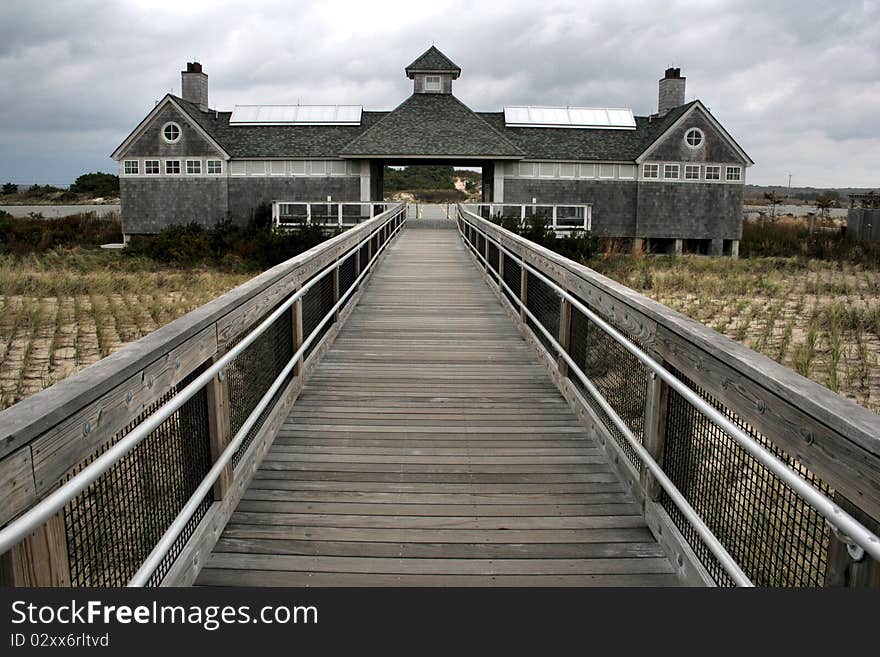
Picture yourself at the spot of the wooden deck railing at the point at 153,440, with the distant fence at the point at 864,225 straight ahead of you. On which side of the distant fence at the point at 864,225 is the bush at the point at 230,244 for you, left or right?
left

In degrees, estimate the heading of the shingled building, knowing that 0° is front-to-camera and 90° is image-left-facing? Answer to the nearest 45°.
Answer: approximately 0°

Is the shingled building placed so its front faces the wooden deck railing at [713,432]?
yes

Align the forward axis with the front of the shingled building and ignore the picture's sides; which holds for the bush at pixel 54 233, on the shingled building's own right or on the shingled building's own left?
on the shingled building's own right

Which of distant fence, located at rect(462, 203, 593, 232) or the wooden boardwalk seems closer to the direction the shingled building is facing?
the wooden boardwalk

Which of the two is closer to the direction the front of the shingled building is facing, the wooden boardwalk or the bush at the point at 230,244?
the wooden boardwalk

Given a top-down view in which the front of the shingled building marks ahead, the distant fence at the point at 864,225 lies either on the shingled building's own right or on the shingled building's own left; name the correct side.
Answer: on the shingled building's own left

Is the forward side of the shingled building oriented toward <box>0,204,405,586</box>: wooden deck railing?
yes
